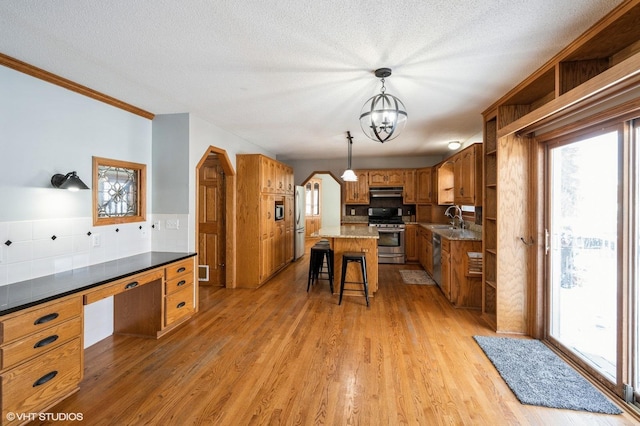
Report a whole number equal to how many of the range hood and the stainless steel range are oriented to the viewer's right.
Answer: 0

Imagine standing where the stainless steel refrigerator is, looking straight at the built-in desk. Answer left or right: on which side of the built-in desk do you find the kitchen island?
left

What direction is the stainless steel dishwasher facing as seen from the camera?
to the viewer's left

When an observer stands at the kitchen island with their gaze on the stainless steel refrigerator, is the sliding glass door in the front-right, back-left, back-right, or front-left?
back-right

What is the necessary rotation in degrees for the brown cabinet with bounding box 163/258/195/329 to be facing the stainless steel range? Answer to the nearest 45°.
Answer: approximately 45° to its left

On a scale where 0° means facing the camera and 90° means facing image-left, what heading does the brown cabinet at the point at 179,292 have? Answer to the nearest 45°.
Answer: approximately 315°

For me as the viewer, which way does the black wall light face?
facing the viewer and to the right of the viewer

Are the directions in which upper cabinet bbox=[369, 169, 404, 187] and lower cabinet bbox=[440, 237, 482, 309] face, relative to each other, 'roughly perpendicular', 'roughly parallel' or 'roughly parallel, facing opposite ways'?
roughly perpendicular

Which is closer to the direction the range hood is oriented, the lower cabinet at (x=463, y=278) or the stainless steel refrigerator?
the lower cabinet

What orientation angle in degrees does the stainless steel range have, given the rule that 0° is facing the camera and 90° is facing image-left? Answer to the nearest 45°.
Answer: approximately 0°

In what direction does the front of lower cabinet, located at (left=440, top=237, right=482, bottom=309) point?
to the viewer's left

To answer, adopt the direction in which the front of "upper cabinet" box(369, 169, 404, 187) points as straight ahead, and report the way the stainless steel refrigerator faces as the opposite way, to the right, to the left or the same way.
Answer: to the left

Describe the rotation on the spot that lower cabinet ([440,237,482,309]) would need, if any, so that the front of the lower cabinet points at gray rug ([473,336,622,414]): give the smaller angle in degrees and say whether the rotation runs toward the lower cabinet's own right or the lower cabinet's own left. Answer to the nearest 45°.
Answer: approximately 90° to the lower cabinet's own left

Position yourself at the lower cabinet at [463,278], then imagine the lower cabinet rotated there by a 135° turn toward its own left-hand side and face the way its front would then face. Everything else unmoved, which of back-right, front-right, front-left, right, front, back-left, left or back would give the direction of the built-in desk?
right

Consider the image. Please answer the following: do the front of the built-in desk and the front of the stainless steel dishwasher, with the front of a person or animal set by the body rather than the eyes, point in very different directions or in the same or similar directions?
very different directions
